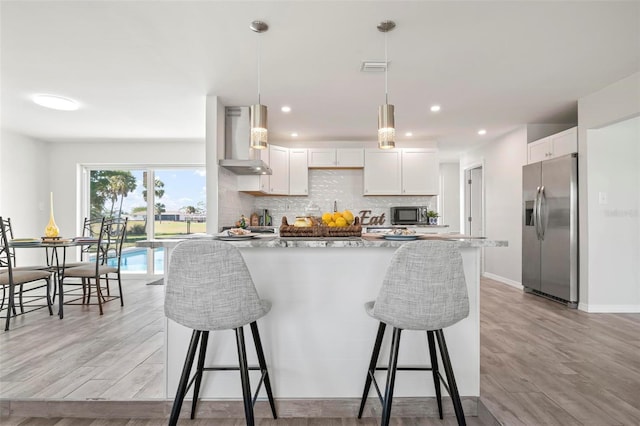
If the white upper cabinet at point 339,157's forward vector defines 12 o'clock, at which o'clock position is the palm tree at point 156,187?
The palm tree is roughly at 5 o'clock from the white upper cabinet.

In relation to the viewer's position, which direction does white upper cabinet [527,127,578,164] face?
facing the viewer and to the left of the viewer

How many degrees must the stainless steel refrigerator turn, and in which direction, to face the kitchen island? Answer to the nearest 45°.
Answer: approximately 45° to its left

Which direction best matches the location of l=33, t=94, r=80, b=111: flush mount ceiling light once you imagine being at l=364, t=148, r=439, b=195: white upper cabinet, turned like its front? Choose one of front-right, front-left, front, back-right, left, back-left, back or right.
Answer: front-right

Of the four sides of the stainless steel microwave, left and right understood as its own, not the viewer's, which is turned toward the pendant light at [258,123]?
front

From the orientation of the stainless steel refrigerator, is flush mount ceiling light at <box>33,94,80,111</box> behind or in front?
in front

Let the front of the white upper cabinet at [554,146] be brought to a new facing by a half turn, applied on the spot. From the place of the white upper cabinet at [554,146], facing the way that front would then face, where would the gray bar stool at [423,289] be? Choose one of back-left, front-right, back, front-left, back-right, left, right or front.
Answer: back-right

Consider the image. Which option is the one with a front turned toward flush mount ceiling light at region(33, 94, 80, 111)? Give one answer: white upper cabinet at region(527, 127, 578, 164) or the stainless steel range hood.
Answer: the white upper cabinet

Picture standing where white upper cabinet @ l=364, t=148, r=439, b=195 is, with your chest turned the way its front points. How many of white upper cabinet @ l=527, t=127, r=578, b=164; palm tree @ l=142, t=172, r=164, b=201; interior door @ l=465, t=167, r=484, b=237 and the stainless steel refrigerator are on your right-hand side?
1

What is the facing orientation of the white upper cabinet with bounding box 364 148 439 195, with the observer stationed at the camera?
facing the viewer

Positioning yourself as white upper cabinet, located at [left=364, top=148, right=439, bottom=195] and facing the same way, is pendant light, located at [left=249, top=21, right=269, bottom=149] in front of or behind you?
in front

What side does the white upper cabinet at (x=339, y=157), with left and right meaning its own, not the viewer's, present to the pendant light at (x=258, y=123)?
front
